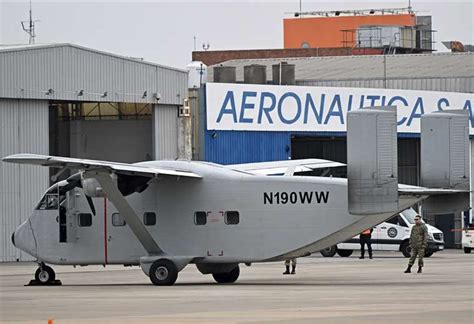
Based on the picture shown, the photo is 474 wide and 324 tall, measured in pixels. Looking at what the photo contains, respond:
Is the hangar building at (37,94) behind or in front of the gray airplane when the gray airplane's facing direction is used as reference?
in front

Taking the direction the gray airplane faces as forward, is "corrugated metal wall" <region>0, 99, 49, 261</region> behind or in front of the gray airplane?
in front

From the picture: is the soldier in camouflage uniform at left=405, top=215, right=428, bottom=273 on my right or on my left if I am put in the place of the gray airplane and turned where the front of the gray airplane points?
on my right

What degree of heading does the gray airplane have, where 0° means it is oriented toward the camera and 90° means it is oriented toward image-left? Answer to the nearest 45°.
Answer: approximately 135°

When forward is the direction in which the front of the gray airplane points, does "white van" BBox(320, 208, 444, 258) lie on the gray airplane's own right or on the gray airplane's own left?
on the gray airplane's own right

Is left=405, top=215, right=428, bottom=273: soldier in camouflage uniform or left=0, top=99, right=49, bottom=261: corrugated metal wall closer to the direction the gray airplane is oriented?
the corrugated metal wall

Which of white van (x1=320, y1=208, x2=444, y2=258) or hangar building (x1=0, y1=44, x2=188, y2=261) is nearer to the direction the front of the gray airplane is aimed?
the hangar building

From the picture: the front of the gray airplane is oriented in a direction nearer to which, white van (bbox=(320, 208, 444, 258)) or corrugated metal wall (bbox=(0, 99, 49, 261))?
the corrugated metal wall
